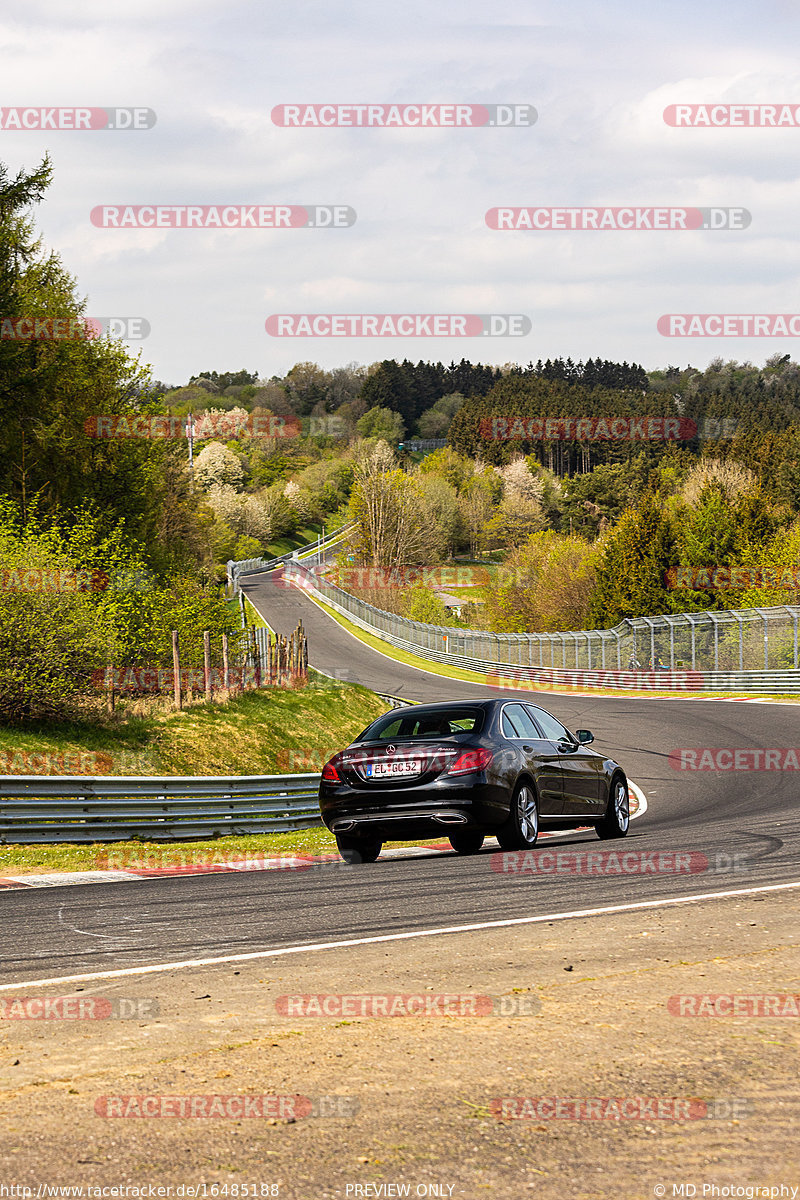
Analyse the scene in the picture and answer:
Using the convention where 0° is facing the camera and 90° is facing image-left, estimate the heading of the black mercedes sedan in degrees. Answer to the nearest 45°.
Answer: approximately 225°

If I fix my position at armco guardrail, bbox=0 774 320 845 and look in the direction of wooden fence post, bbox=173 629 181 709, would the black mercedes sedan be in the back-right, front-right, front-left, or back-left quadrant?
back-right

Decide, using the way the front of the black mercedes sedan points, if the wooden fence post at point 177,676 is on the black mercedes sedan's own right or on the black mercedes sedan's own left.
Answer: on the black mercedes sedan's own left

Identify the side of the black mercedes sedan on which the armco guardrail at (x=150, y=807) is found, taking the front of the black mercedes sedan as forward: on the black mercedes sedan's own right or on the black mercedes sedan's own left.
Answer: on the black mercedes sedan's own left
